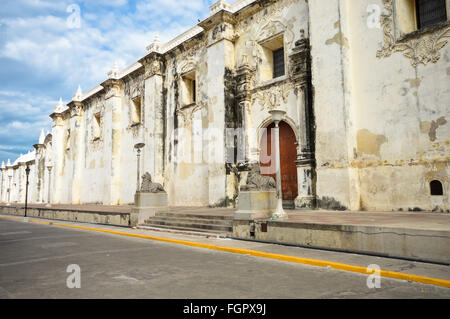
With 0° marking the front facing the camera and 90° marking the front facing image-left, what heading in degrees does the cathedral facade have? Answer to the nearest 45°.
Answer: approximately 45°

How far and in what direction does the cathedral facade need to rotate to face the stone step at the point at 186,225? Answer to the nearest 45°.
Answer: approximately 45° to its right
